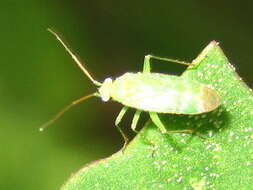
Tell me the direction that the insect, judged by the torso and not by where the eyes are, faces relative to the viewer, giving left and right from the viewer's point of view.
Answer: facing to the left of the viewer
